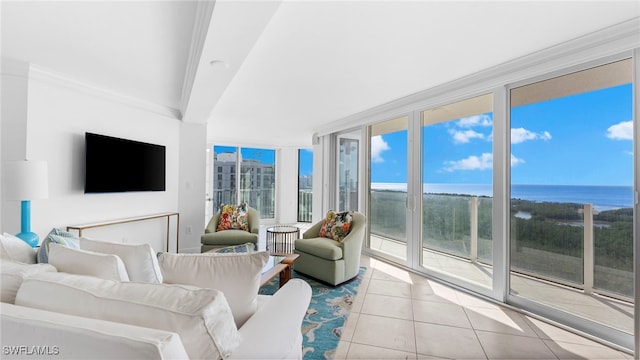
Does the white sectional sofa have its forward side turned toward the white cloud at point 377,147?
yes

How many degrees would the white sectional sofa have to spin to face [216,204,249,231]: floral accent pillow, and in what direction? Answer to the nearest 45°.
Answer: approximately 45° to its left

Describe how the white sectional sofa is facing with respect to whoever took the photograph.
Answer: facing away from the viewer and to the right of the viewer

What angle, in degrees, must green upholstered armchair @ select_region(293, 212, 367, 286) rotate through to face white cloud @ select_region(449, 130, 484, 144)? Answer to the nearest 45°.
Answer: approximately 135° to its left

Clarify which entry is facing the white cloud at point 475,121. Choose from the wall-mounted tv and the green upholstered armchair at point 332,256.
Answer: the wall-mounted tv

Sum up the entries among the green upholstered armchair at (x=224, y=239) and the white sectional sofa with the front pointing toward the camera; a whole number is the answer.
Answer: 1

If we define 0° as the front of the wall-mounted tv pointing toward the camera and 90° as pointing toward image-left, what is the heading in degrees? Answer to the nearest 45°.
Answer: approximately 315°

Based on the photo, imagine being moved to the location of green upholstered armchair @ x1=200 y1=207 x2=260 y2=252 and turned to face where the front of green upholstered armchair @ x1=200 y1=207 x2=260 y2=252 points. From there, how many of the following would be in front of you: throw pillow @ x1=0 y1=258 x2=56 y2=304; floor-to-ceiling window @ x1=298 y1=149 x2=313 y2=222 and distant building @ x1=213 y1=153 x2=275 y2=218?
1

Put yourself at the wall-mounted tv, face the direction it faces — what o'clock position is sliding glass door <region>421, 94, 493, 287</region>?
The sliding glass door is roughly at 12 o'clock from the wall-mounted tv.

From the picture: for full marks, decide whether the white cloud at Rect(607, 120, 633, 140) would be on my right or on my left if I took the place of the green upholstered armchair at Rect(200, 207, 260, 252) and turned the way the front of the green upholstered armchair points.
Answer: on my left

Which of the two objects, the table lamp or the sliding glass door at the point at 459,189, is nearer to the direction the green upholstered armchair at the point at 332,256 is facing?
the table lamp

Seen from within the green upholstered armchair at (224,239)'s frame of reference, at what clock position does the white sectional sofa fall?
The white sectional sofa is roughly at 12 o'clock from the green upholstered armchair.

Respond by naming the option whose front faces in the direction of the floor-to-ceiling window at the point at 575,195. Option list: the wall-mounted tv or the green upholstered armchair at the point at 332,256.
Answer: the wall-mounted tv

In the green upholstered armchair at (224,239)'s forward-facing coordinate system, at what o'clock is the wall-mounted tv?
The wall-mounted tv is roughly at 3 o'clock from the green upholstered armchair.
